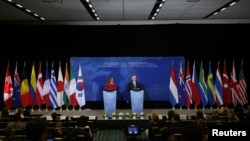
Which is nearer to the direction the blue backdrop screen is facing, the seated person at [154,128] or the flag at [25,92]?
the seated person

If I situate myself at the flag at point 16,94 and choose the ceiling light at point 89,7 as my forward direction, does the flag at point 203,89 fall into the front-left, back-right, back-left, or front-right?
front-left

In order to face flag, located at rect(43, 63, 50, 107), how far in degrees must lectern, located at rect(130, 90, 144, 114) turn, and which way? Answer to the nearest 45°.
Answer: approximately 90° to its right

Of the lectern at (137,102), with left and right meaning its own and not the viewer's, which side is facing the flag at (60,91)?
right

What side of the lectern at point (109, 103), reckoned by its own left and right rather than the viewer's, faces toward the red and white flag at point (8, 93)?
right

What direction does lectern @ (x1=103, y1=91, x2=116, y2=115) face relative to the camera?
toward the camera

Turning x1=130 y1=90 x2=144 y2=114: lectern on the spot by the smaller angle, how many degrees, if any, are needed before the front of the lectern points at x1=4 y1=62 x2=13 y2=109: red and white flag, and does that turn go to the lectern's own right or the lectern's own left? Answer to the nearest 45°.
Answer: approximately 90° to the lectern's own right

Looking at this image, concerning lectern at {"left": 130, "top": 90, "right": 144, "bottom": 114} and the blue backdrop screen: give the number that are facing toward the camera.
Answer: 2

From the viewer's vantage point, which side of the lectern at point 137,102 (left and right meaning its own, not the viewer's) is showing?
front

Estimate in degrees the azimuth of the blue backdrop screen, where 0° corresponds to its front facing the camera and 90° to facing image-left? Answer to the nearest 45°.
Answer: approximately 0°

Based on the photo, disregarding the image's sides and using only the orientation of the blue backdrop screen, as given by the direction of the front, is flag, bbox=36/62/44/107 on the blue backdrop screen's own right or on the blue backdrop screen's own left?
on the blue backdrop screen's own right

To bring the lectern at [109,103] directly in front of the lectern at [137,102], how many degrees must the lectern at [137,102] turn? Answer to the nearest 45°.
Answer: approximately 90° to its right

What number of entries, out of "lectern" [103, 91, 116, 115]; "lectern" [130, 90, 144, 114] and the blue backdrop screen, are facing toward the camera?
3

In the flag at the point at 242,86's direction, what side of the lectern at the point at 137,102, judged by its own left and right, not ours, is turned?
left

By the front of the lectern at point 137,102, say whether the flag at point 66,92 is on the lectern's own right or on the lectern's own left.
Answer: on the lectern's own right

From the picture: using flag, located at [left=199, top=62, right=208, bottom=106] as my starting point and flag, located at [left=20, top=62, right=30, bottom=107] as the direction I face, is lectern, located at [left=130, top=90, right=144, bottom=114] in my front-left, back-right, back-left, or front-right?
front-left

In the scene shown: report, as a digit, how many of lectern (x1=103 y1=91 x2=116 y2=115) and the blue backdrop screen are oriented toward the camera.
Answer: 2
